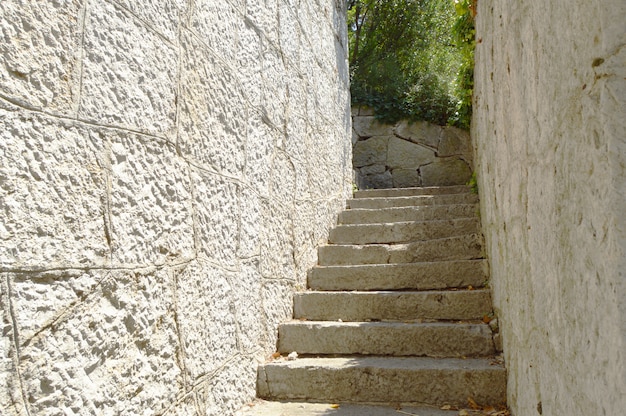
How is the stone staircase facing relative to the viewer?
toward the camera
